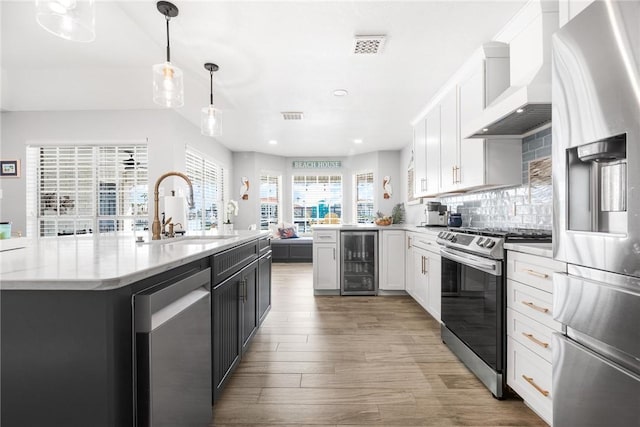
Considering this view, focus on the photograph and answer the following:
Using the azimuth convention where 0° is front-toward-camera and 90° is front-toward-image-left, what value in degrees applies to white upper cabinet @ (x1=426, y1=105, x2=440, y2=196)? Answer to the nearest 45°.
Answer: approximately 90°

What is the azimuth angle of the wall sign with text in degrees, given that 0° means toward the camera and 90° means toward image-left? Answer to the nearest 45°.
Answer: approximately 0°

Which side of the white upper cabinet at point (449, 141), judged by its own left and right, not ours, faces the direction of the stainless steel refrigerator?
left

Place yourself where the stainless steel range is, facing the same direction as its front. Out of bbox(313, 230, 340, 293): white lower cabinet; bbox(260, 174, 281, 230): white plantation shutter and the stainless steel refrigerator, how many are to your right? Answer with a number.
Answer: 2

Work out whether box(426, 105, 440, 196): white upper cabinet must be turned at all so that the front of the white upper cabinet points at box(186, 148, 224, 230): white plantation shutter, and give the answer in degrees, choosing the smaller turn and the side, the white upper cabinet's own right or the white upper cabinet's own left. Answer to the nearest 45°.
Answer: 0° — it already faces it

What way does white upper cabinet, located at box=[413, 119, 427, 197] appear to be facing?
to the viewer's left

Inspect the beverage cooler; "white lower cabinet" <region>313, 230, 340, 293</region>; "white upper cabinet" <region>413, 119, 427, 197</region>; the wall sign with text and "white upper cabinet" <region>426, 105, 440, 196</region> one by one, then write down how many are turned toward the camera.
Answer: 3

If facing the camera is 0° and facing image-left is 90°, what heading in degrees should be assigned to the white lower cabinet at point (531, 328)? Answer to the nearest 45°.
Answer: approximately 45°

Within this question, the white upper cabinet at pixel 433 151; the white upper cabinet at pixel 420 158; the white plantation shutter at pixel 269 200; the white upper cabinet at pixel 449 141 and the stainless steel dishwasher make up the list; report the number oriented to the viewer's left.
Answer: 3
